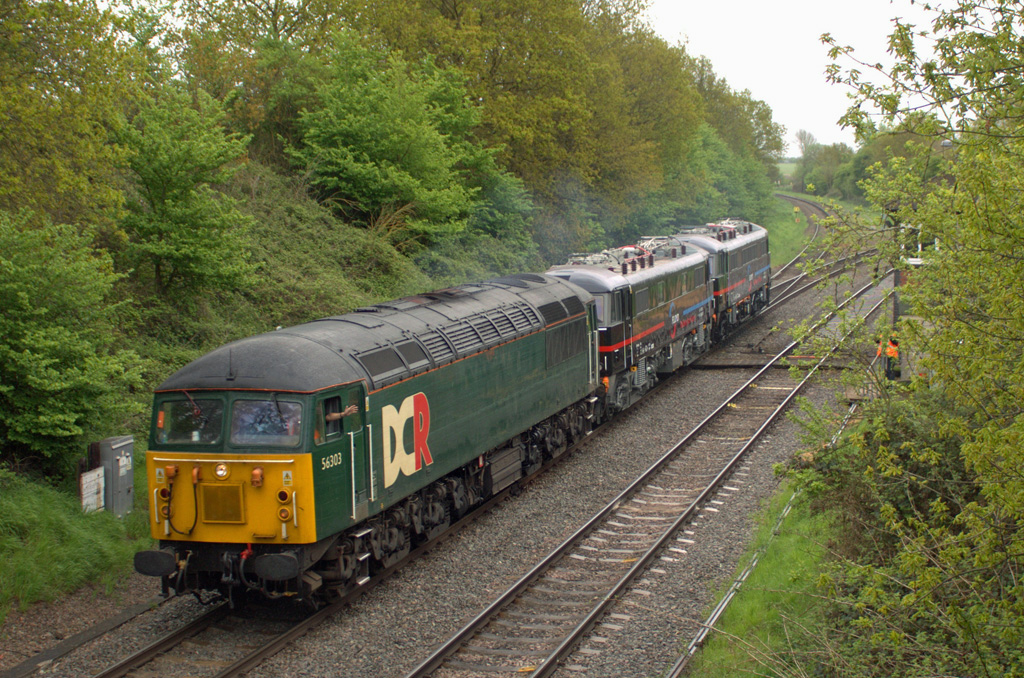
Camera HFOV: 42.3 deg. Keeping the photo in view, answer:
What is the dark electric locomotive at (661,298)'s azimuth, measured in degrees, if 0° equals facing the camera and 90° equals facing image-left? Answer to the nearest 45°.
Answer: approximately 45°

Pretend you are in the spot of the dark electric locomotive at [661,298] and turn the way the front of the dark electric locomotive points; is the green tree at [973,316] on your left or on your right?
on your left

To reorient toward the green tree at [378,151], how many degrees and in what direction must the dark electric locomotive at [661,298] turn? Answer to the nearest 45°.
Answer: approximately 45° to its right

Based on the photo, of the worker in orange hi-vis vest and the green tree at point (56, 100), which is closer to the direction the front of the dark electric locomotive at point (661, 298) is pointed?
the green tree

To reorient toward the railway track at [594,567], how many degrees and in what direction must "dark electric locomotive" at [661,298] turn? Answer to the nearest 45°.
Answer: approximately 45° to its left

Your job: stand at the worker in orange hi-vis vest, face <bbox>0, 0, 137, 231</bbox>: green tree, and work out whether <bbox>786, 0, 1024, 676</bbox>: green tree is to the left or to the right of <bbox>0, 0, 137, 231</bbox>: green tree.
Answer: left

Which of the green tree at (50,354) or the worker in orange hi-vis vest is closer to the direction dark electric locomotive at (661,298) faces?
the green tree
